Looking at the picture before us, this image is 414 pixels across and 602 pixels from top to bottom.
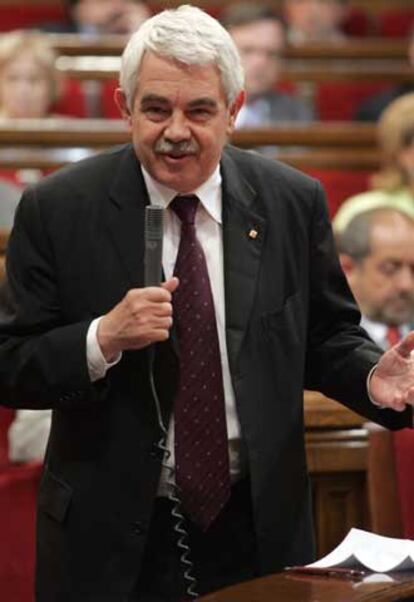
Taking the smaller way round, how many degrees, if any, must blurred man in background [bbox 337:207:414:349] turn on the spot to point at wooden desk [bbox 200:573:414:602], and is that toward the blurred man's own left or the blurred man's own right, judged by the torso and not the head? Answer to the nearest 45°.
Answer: approximately 45° to the blurred man's own right

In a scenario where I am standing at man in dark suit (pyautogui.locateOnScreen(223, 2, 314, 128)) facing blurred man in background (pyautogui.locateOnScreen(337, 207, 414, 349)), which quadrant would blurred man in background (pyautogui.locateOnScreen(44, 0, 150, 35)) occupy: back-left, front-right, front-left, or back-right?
back-right

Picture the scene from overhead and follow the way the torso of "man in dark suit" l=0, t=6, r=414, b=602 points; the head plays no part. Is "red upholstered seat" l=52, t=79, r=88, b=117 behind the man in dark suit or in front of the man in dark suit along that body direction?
behind

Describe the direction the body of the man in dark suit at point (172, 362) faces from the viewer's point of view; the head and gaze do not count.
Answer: toward the camera

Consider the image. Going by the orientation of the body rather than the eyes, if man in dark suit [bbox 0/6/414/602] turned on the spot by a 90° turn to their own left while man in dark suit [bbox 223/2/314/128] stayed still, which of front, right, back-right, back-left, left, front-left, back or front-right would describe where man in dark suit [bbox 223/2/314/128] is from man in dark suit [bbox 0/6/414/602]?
left

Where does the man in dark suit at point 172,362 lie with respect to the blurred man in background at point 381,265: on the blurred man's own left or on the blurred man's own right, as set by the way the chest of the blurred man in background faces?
on the blurred man's own right

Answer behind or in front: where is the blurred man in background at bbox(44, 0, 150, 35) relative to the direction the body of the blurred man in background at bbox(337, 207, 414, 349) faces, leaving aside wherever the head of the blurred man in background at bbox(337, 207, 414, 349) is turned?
behind

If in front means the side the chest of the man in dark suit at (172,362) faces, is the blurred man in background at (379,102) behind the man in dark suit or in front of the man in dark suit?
behind
